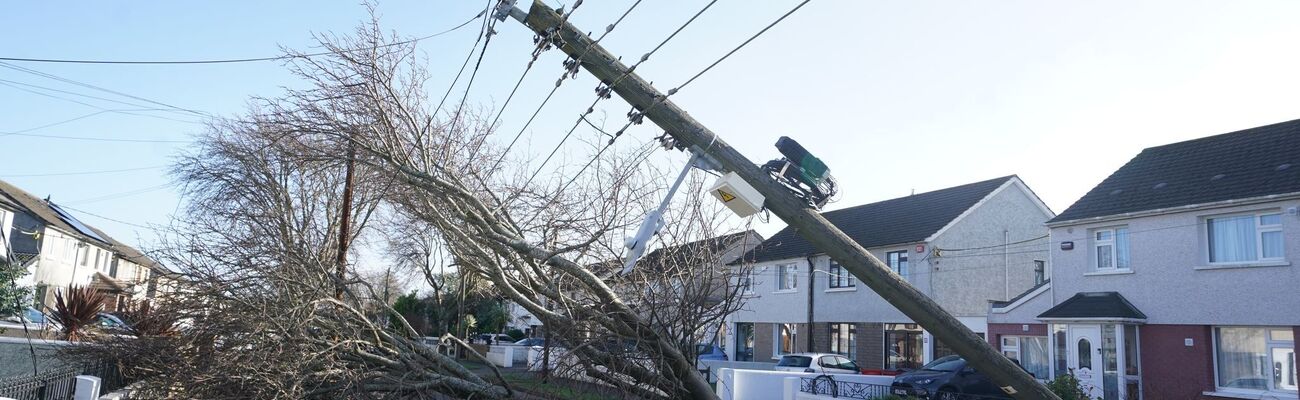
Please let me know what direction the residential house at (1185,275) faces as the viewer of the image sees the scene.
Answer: facing the viewer and to the left of the viewer

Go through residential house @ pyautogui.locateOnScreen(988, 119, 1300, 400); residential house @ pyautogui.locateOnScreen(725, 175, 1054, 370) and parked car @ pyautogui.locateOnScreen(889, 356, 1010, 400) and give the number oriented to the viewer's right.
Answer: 0

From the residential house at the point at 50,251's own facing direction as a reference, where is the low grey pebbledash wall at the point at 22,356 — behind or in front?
in front

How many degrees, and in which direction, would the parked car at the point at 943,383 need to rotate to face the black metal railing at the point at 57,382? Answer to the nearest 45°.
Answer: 0° — it already faces it

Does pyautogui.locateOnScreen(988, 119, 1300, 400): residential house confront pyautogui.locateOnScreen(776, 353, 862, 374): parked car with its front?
no

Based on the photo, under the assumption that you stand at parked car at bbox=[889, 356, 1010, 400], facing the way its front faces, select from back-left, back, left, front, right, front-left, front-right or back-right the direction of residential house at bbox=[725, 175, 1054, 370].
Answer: back-right

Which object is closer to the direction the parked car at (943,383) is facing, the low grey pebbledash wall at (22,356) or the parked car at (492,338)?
the low grey pebbledash wall

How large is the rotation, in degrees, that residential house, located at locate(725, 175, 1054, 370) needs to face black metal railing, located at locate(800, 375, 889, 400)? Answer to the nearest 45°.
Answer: approximately 45° to its left

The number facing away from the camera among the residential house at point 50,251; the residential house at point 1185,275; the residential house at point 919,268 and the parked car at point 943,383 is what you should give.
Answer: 0

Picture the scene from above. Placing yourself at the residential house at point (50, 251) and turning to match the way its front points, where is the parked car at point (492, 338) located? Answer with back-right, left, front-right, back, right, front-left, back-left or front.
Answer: front-left

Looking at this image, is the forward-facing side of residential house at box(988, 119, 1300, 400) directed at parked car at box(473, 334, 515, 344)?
no

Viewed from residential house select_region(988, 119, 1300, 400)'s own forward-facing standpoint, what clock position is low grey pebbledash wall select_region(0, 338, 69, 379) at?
The low grey pebbledash wall is roughly at 12 o'clock from the residential house.

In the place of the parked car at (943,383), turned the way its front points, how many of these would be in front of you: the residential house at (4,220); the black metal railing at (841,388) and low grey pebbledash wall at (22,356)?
3

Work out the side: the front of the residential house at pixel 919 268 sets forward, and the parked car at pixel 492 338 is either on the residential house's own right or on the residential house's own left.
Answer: on the residential house's own right

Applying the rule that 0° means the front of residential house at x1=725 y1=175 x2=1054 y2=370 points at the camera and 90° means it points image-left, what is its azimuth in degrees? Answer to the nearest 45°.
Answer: approximately 45°

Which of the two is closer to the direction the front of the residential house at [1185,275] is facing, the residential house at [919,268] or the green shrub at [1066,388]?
the green shrub

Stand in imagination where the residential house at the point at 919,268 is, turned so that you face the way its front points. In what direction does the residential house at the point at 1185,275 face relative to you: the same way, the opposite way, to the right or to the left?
the same way

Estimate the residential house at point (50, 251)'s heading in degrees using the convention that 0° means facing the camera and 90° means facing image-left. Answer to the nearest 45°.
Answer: approximately 315°
